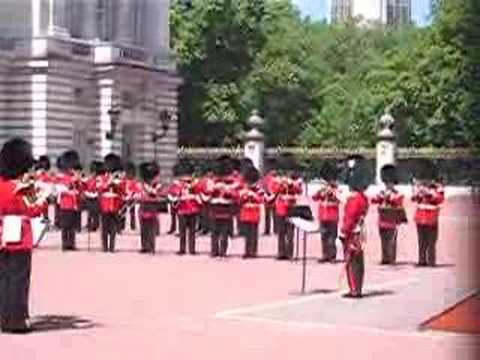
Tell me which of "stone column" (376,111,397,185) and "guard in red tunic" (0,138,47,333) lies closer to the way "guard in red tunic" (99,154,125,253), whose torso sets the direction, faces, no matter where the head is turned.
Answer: the guard in red tunic

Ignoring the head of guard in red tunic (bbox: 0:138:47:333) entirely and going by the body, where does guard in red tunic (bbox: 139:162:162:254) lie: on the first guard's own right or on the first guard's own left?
on the first guard's own left

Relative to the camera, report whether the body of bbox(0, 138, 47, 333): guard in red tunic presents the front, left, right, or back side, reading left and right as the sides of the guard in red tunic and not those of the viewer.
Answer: right

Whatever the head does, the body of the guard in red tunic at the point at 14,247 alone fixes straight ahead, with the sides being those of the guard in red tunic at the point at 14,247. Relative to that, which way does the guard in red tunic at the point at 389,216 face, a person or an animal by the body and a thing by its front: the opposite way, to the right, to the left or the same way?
to the right

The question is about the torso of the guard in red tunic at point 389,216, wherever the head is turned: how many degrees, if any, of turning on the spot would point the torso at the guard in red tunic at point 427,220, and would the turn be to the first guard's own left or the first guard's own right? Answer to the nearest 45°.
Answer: approximately 90° to the first guard's own left

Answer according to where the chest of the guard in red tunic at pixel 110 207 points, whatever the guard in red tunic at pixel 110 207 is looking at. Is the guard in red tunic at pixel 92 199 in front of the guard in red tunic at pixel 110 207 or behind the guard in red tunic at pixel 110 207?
behind

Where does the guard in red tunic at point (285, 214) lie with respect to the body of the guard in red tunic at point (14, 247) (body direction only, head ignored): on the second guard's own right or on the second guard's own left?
on the second guard's own left

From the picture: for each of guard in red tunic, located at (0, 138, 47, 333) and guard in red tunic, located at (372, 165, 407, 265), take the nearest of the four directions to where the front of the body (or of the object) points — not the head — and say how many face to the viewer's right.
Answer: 1

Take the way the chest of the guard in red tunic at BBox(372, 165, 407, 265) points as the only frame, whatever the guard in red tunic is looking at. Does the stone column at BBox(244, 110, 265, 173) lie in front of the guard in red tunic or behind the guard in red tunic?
behind

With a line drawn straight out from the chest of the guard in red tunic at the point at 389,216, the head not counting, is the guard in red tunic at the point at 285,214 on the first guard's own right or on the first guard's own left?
on the first guard's own right

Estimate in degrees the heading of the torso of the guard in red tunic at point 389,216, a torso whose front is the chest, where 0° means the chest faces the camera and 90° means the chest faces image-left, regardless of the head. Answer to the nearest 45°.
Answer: approximately 0°

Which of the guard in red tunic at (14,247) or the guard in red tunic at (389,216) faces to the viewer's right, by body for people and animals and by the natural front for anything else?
the guard in red tunic at (14,247)
